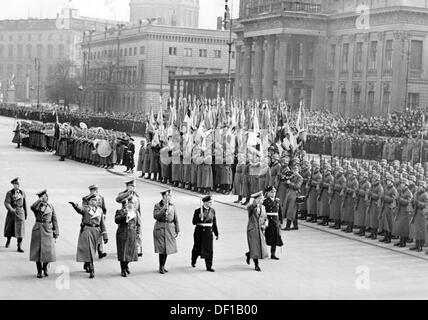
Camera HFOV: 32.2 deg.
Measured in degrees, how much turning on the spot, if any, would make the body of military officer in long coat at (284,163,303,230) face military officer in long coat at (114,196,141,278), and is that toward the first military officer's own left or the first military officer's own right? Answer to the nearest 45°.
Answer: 0° — they already face them

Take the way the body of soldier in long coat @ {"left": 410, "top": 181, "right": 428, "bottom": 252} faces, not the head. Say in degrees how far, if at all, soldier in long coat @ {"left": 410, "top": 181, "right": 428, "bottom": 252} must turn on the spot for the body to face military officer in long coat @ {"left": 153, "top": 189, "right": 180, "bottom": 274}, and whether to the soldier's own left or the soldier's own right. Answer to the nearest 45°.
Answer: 0° — they already face them

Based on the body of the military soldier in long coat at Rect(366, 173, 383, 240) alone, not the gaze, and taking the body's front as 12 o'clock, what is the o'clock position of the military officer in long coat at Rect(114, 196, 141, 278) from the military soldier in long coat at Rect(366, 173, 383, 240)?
the military officer in long coat at Rect(114, 196, 141, 278) is roughly at 12 o'clock from the military soldier in long coat at Rect(366, 173, 383, 240).

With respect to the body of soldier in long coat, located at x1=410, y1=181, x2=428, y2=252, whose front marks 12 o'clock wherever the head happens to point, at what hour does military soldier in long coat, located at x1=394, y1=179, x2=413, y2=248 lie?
military soldier in long coat, located at x1=394, y1=179, x2=413, y2=248 is roughly at 3 o'clock from soldier in long coat, located at x1=410, y1=181, x2=428, y2=252.

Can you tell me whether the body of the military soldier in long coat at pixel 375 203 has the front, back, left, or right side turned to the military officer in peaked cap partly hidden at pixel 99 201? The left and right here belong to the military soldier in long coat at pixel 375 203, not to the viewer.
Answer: front

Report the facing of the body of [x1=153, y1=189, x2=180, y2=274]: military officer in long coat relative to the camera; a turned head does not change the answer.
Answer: toward the camera

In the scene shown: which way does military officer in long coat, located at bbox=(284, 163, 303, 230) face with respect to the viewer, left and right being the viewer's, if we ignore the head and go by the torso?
facing the viewer and to the left of the viewer

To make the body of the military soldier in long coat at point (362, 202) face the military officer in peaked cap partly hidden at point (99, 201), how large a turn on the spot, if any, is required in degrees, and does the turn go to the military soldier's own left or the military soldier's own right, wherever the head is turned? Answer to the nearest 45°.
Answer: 0° — they already face them

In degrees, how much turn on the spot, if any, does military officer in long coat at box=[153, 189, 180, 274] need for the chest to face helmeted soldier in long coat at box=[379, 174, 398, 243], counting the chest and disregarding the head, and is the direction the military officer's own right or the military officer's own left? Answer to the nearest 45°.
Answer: approximately 135° to the military officer's own left

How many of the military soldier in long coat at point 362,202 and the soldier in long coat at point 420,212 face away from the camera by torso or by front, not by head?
0

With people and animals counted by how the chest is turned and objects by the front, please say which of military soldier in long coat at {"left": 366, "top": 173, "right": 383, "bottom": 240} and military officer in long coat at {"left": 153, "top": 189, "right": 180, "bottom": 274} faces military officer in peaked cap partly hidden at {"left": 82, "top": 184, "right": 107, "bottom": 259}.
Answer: military soldier in long coat at {"left": 366, "top": 173, "right": 383, "bottom": 240}

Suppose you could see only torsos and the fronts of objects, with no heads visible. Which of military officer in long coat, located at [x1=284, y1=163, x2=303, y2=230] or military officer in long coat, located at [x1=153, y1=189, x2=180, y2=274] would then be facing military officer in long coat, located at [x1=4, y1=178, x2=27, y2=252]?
military officer in long coat, located at [x1=284, y1=163, x2=303, y2=230]

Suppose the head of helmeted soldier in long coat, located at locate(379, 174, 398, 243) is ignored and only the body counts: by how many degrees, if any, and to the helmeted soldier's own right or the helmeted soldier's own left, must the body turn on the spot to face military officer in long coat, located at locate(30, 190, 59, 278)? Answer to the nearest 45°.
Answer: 0° — they already face them
